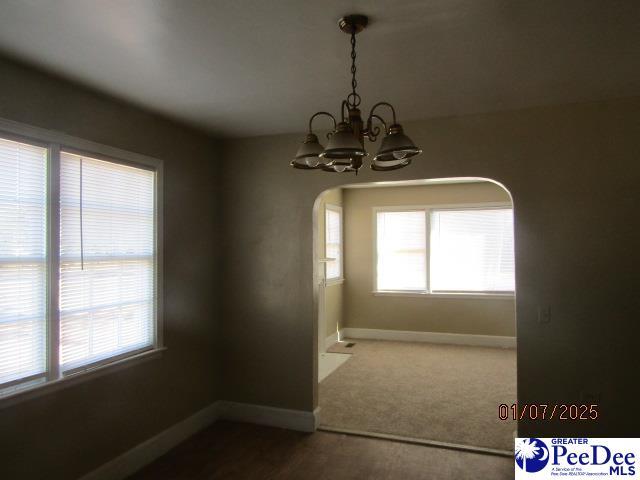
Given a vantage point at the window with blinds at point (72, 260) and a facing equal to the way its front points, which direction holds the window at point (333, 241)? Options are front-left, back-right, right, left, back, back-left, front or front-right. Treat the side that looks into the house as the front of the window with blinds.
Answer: left

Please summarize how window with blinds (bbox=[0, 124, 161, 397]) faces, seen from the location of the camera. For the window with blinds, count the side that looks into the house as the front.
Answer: facing the viewer and to the right of the viewer

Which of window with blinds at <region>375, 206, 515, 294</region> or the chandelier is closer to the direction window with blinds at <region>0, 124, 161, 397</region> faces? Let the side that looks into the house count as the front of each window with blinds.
the chandelier

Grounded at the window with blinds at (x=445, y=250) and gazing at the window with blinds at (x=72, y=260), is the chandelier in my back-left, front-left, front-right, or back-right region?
front-left

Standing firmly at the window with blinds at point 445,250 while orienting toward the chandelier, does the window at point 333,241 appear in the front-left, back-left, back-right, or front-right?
front-right

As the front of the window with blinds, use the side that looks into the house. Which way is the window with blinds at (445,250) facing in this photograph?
toward the camera

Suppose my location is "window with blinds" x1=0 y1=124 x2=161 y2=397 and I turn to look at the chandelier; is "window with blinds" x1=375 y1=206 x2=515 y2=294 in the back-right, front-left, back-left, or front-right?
front-left

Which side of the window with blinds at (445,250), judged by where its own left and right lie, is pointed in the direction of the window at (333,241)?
right

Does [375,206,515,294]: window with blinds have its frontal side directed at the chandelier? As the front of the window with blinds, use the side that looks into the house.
yes

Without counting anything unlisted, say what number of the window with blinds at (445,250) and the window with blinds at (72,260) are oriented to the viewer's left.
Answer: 0

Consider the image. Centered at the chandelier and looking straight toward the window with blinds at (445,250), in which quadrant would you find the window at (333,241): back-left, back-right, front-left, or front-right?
front-left

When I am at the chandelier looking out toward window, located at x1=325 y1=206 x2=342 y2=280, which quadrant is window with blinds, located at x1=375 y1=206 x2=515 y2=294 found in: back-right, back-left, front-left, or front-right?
front-right

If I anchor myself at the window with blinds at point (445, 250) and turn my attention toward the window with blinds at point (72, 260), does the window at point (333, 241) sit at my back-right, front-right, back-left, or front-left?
front-right

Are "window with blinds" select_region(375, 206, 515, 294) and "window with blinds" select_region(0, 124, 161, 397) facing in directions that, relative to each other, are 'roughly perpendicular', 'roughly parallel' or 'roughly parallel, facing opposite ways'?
roughly perpendicular

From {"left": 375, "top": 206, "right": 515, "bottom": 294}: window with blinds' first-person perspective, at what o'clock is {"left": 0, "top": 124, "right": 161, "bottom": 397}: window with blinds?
{"left": 0, "top": 124, "right": 161, "bottom": 397}: window with blinds is roughly at 1 o'clock from {"left": 375, "top": 206, "right": 515, "bottom": 294}: window with blinds.

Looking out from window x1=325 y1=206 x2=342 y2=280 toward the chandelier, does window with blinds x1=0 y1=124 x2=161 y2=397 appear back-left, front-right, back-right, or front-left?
front-right
